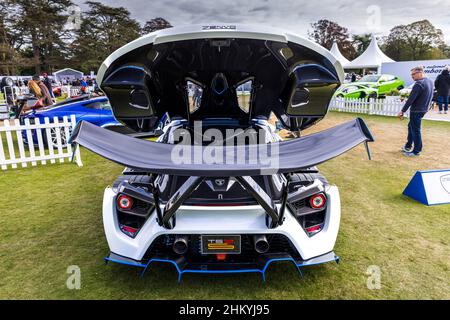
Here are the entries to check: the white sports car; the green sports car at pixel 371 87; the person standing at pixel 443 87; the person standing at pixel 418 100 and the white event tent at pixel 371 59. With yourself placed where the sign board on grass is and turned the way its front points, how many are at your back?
4

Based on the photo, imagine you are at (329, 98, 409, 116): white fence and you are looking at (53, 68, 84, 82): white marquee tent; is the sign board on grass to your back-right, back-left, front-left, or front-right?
back-left

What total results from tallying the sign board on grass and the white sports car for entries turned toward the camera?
1

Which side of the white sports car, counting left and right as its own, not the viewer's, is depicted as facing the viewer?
back

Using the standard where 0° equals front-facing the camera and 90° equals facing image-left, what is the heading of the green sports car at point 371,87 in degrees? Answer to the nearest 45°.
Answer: approximately 45°

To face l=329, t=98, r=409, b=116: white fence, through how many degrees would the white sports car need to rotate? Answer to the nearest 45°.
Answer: approximately 45° to its right

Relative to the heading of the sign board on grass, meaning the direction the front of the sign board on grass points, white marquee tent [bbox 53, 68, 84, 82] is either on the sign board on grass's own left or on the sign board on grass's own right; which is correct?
on the sign board on grass's own right

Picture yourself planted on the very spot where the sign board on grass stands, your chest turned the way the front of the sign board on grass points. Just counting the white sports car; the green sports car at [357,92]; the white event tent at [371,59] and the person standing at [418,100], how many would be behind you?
3

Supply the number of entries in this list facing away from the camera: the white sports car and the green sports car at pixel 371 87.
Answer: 1

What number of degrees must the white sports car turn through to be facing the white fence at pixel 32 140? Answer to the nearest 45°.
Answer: approximately 45° to its left

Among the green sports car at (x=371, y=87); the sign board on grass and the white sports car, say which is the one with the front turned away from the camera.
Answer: the white sports car

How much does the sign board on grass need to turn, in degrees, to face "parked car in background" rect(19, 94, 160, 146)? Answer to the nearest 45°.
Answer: approximately 90° to its right
